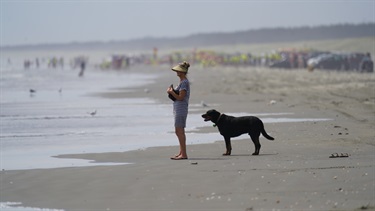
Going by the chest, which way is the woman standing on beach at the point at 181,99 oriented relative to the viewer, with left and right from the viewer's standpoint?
facing to the left of the viewer

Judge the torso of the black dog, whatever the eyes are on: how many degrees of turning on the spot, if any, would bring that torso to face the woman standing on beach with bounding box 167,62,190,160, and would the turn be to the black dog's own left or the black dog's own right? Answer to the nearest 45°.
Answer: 0° — it already faces them

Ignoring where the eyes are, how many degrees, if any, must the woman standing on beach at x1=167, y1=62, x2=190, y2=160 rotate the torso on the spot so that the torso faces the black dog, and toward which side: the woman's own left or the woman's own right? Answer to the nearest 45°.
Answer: approximately 180°

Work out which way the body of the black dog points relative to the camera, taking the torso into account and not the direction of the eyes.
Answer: to the viewer's left

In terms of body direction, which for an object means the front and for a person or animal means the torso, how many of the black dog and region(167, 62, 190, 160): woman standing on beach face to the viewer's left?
2
